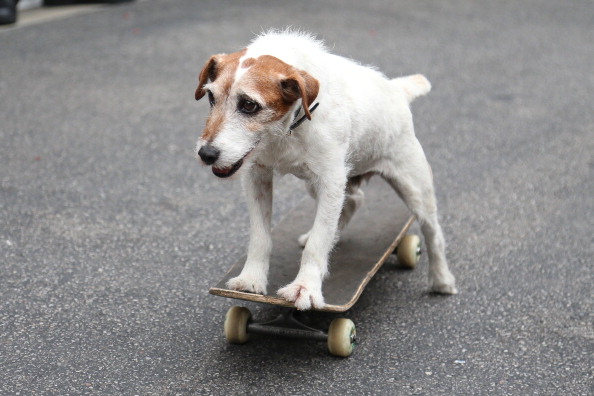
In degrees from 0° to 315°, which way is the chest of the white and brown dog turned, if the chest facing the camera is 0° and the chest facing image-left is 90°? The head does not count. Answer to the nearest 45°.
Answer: approximately 45°
